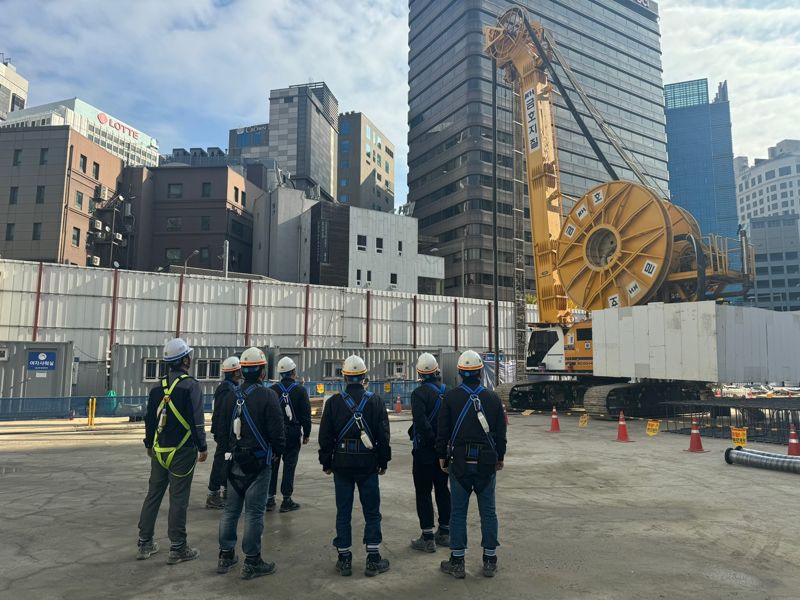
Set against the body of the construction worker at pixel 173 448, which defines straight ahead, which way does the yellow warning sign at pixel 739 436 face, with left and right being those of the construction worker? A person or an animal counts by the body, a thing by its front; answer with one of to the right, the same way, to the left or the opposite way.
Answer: the opposite way

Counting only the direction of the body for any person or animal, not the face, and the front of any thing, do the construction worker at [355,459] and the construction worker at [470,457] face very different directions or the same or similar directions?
same or similar directions

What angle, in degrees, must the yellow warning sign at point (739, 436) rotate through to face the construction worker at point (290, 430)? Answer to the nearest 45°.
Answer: approximately 45° to its right

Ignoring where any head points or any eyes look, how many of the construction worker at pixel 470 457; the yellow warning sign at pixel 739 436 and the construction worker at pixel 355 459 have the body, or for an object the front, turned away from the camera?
2

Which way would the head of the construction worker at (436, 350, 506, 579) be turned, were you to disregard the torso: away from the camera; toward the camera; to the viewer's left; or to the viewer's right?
away from the camera

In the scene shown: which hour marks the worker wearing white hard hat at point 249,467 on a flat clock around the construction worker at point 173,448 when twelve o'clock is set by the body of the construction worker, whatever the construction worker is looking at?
The worker wearing white hard hat is roughly at 3 o'clock from the construction worker.

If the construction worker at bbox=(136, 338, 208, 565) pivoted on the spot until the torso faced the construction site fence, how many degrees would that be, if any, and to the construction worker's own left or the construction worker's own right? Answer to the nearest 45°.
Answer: approximately 45° to the construction worker's own left

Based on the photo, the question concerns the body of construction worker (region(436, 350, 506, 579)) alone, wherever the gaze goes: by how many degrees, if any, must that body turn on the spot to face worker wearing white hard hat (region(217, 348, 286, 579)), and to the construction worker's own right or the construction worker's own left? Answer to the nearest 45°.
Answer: approximately 90° to the construction worker's own left

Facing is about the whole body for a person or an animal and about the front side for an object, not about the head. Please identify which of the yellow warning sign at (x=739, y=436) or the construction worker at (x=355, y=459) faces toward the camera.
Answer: the yellow warning sign

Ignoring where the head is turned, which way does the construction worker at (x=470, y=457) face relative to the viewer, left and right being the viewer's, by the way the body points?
facing away from the viewer

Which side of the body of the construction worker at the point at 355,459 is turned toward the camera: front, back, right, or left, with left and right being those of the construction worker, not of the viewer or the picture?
back

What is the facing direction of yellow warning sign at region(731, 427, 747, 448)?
toward the camera

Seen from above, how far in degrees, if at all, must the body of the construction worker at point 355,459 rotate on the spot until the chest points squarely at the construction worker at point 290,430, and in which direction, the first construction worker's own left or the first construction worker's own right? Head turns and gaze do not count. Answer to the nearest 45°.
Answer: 0° — they already face them

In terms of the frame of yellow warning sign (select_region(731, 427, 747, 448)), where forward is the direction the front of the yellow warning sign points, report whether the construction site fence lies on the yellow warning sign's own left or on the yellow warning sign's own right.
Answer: on the yellow warning sign's own right

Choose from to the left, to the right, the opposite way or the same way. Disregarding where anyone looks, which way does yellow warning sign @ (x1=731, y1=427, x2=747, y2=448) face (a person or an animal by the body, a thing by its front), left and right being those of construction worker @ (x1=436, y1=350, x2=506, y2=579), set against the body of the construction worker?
the opposite way

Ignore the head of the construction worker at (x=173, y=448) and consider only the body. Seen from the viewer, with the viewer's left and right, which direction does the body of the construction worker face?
facing away from the viewer and to the right of the viewer
